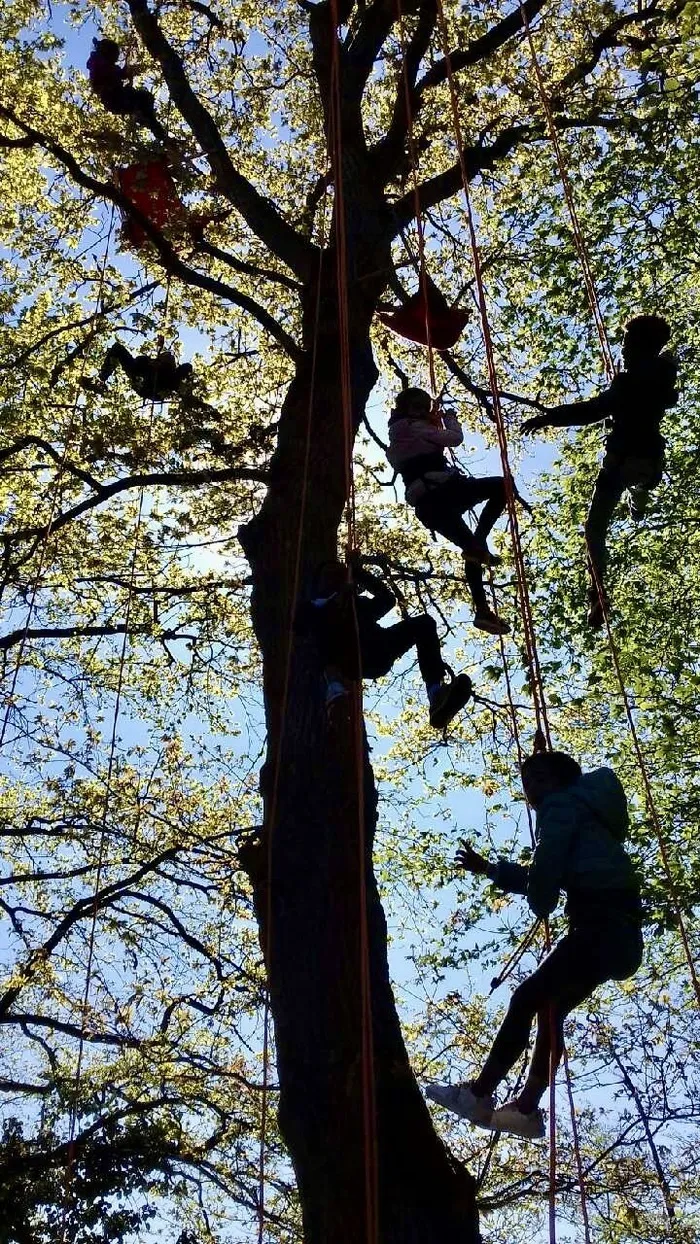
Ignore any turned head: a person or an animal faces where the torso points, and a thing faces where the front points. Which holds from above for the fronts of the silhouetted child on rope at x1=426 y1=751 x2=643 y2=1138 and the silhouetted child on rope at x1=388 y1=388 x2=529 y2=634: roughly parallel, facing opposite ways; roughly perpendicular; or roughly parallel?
roughly parallel, facing opposite ways

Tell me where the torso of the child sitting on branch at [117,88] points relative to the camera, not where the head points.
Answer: to the viewer's right

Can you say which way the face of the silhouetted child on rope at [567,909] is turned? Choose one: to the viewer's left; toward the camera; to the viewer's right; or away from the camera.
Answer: to the viewer's left

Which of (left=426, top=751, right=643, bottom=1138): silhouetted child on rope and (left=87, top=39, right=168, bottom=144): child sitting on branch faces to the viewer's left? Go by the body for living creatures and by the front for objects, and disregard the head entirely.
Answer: the silhouetted child on rope

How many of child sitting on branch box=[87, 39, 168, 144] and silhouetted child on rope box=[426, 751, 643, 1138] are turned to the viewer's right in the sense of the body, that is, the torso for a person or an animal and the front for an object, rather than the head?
1

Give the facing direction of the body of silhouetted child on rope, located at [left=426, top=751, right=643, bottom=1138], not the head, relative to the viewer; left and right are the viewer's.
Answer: facing to the left of the viewer

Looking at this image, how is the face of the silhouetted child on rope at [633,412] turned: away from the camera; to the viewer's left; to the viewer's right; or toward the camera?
to the viewer's left

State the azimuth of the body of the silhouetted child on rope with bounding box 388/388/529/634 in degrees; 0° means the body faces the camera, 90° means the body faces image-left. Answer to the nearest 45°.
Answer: approximately 270°

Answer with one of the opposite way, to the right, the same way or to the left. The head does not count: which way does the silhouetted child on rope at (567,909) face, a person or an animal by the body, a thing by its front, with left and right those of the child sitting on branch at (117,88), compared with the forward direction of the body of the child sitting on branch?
the opposite way
